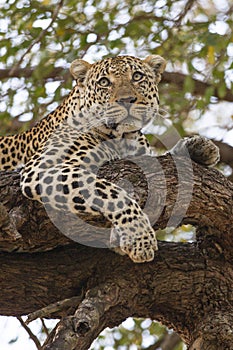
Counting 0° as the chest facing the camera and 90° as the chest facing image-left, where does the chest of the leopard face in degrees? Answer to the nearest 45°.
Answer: approximately 315°

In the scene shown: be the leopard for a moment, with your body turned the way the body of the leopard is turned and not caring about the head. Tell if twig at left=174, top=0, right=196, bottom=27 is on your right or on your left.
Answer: on your left
